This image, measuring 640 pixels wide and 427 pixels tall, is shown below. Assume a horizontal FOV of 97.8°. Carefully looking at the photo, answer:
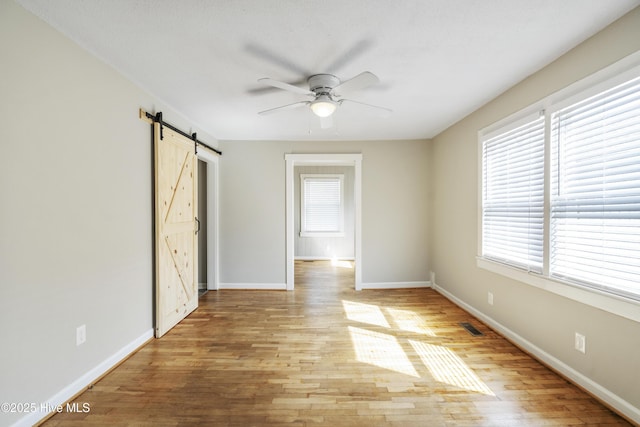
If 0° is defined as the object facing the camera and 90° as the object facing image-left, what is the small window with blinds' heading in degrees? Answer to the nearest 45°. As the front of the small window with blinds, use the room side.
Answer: approximately 0°

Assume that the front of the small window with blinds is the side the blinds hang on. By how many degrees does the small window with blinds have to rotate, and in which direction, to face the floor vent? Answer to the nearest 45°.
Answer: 0° — it already faces it

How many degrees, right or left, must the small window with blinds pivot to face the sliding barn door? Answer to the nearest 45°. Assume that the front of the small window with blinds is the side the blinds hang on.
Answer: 0° — it already faces it

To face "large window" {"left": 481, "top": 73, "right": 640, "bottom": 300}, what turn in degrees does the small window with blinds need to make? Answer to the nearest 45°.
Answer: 0° — it already faces it

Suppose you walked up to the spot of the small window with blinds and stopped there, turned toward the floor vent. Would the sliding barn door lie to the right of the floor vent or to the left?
right

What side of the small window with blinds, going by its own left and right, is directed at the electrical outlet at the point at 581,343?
front

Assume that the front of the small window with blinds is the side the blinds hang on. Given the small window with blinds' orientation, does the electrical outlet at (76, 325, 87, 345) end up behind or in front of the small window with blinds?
in front
